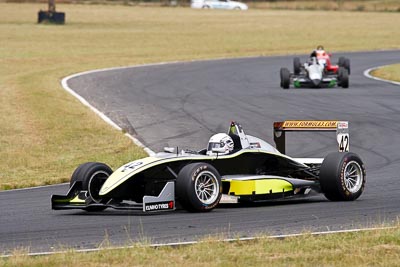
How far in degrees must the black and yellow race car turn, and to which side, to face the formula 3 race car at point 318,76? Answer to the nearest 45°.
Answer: approximately 135° to its right

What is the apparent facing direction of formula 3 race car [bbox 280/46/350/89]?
toward the camera

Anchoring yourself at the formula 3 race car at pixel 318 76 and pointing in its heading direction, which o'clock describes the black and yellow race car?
The black and yellow race car is roughly at 12 o'clock from the formula 3 race car.

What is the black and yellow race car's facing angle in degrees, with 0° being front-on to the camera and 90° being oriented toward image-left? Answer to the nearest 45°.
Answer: approximately 45°

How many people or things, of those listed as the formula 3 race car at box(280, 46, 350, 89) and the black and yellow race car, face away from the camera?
0
